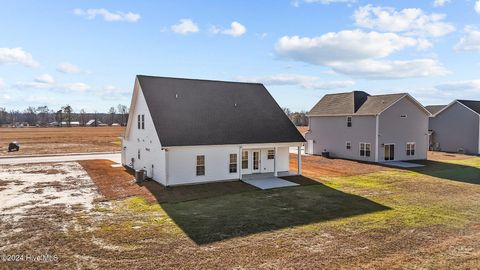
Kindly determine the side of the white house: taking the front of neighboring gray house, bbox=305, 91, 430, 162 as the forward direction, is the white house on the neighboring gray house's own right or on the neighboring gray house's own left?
on the neighboring gray house's own left

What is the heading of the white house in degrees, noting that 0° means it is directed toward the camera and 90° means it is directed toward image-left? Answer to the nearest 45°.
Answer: approximately 135°

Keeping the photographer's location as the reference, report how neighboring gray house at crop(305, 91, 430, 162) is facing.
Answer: facing away from the viewer and to the left of the viewer

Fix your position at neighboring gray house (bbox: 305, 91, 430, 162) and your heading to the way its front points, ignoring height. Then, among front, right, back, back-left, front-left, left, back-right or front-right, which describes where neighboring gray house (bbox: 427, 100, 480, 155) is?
right

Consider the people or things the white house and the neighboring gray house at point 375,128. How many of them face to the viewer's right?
0

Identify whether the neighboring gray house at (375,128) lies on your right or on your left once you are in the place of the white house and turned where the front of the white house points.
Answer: on your right

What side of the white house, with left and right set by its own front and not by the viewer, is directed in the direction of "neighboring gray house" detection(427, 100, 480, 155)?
right
